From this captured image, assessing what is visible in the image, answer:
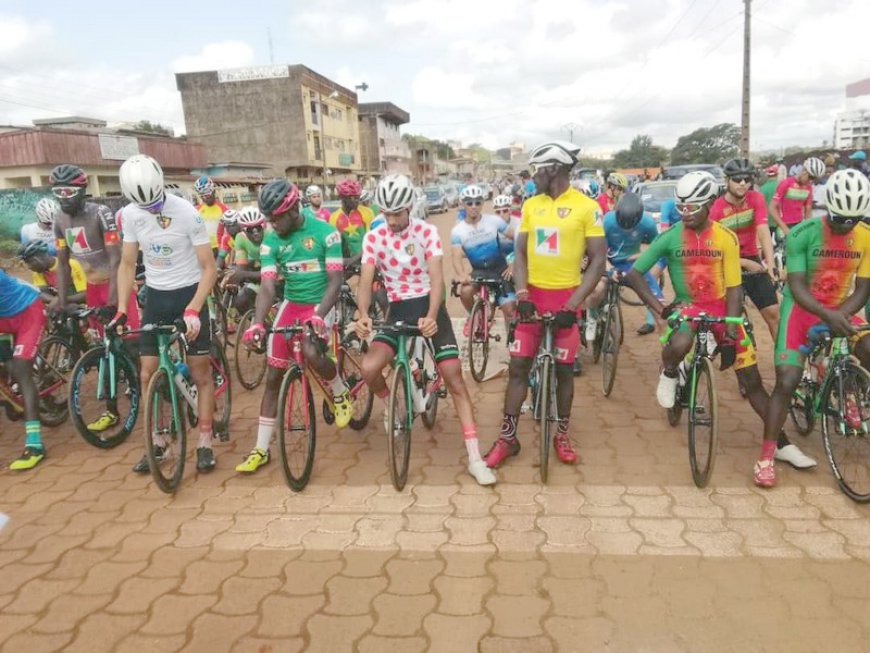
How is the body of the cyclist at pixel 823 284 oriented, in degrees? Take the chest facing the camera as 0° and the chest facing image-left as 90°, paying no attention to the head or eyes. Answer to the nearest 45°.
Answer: approximately 0°

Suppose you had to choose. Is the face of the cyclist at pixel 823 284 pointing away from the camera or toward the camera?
toward the camera

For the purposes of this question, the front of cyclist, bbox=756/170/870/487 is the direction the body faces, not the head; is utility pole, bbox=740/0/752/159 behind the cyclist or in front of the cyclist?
behind

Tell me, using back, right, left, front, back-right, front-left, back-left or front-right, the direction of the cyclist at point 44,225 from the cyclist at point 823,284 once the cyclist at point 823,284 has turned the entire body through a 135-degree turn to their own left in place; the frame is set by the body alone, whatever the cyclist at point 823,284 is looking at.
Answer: back-left

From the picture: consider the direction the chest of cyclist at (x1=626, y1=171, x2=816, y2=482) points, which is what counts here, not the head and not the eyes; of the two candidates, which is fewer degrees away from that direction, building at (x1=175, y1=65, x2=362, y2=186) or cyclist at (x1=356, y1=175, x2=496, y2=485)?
the cyclist

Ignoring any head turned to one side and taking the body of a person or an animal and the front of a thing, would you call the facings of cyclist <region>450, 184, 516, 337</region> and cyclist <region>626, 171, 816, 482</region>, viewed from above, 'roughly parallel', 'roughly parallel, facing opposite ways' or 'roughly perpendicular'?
roughly parallel

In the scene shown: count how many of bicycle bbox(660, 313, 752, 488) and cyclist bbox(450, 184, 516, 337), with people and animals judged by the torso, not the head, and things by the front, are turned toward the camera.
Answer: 2

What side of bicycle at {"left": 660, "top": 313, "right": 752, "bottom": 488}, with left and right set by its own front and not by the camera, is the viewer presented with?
front

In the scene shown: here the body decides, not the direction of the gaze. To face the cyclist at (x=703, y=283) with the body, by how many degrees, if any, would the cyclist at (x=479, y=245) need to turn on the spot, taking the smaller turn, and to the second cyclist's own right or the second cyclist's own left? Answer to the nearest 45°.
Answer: approximately 45° to the second cyclist's own left

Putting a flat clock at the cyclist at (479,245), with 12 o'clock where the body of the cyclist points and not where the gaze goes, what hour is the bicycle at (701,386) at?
The bicycle is roughly at 11 o'clock from the cyclist.

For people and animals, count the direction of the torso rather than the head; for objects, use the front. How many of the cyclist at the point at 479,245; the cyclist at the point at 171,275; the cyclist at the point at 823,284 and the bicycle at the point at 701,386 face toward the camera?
4

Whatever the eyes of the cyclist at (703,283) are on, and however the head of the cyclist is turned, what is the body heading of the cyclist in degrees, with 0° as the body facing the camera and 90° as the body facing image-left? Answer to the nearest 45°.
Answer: approximately 0°

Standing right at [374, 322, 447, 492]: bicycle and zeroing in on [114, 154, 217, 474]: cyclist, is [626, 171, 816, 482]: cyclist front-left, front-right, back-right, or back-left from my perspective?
back-right

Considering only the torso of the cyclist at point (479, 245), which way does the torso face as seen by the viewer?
toward the camera

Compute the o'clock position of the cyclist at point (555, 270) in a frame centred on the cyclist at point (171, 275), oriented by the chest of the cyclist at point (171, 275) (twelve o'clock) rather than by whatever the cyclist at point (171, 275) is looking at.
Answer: the cyclist at point (555, 270) is roughly at 10 o'clock from the cyclist at point (171, 275).

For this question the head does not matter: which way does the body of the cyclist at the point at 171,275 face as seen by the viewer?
toward the camera

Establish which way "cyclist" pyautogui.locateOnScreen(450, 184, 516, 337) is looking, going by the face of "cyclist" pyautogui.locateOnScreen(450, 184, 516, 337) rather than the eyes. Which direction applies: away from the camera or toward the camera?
toward the camera
